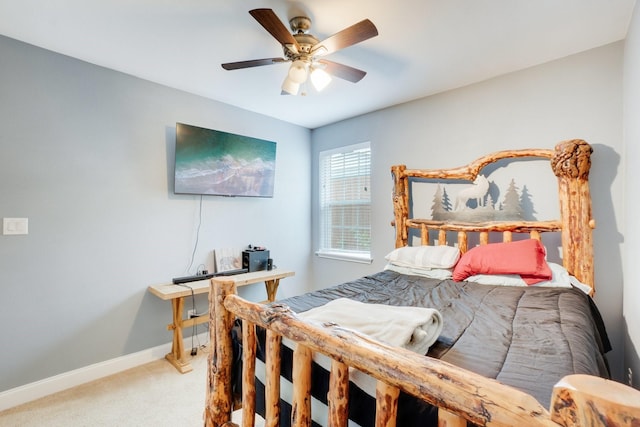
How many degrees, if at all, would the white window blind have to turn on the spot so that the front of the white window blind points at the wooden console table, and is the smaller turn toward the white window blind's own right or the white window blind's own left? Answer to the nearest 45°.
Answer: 0° — it already faces it

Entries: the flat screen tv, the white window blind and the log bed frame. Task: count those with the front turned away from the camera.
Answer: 0

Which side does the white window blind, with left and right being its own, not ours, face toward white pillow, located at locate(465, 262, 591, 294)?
left

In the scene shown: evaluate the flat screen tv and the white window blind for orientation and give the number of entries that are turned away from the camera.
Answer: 0

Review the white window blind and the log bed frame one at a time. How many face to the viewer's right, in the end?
0

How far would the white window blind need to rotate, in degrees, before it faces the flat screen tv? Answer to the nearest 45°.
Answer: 0° — it already faces it

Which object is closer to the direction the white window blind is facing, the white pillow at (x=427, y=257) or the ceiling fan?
the ceiling fan

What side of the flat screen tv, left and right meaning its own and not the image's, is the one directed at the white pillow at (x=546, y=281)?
front

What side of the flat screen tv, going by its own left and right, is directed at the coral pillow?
front

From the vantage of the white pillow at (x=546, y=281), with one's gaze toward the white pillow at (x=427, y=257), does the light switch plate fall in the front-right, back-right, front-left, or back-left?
front-left

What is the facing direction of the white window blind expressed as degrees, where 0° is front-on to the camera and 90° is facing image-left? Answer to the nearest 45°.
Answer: approximately 45°

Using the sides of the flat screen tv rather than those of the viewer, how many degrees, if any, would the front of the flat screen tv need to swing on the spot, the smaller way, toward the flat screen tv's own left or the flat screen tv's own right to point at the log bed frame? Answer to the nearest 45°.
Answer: approximately 45° to the flat screen tv's own right

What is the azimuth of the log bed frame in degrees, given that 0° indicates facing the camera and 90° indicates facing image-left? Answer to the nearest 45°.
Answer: approximately 45°

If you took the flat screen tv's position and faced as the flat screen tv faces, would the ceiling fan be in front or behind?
in front
